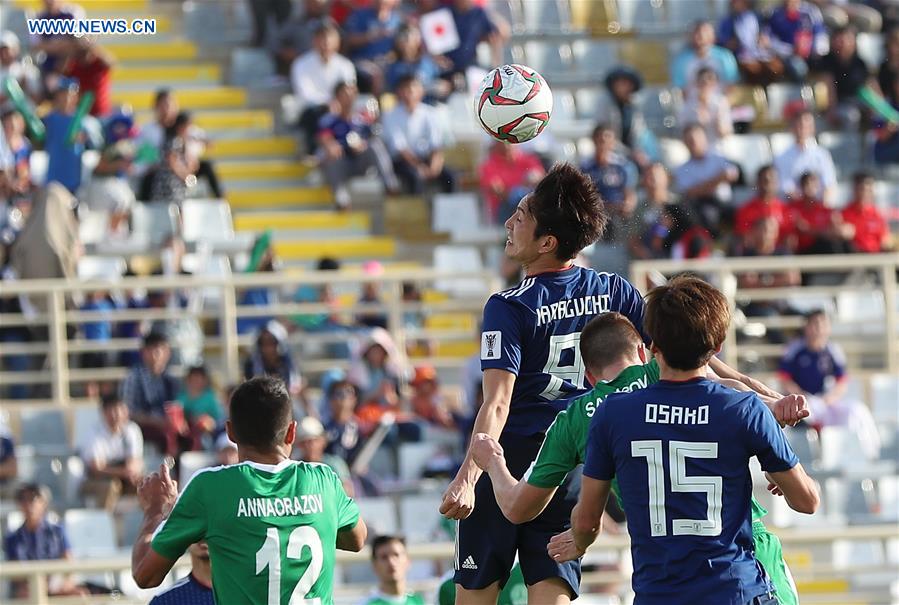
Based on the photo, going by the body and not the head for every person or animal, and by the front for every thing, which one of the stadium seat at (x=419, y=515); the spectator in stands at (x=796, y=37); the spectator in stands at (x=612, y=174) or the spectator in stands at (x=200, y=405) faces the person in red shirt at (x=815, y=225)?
the spectator in stands at (x=796, y=37)

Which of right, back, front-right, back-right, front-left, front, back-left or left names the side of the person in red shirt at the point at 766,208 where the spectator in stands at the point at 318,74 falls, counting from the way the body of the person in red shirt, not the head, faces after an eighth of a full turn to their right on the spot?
front-right

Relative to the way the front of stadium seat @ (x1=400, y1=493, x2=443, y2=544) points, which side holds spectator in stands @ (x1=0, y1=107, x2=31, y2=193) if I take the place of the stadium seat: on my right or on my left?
on my right

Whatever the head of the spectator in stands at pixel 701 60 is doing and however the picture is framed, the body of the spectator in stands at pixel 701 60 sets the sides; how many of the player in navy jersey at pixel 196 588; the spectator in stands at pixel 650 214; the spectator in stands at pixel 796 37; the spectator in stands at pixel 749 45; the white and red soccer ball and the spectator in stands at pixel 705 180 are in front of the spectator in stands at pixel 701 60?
4

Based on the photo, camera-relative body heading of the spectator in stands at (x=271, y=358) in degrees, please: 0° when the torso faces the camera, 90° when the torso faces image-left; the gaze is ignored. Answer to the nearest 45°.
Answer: approximately 0°

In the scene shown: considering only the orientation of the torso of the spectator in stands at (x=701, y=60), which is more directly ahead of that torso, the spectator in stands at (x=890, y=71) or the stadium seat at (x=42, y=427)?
the stadium seat

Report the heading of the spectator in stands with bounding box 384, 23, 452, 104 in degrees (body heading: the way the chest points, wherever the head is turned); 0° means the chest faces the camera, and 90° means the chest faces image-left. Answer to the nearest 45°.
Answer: approximately 0°
